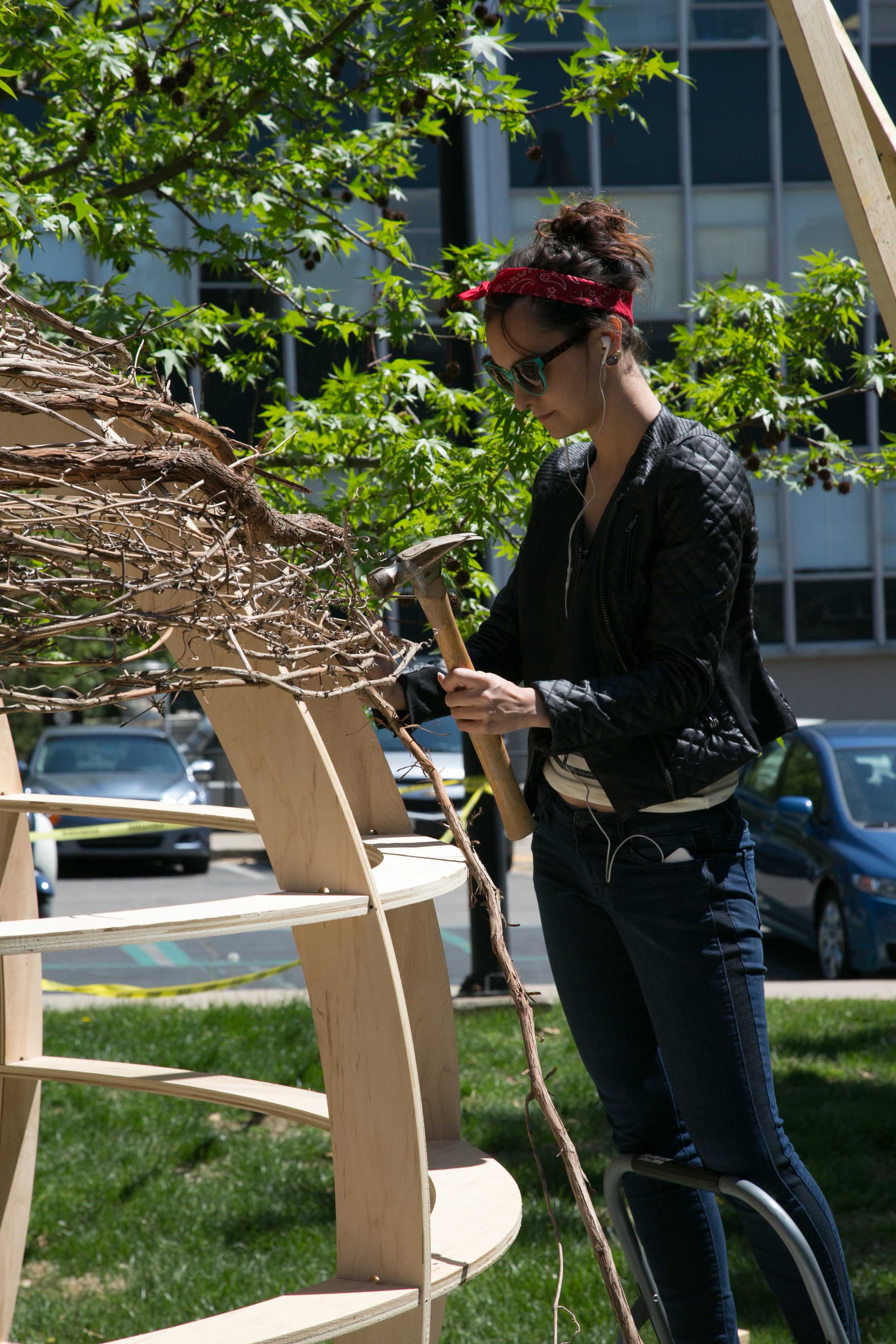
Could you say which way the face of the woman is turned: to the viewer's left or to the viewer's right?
to the viewer's left

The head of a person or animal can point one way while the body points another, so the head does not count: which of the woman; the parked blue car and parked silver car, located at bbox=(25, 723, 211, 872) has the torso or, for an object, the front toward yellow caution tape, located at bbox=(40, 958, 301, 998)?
the parked silver car

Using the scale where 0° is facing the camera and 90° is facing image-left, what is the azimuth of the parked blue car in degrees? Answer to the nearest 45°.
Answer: approximately 315°

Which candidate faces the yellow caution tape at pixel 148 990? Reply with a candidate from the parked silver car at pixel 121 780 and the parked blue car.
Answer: the parked silver car

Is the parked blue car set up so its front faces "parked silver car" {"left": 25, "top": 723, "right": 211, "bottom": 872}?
no

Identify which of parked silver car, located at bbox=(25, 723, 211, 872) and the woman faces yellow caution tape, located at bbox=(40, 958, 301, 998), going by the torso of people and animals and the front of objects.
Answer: the parked silver car

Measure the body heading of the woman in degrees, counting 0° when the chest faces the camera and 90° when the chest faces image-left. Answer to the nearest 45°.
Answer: approximately 45°

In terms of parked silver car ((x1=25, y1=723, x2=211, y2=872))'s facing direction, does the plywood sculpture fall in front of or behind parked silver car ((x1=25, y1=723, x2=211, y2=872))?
in front

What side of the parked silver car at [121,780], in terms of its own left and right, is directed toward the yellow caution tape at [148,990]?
front

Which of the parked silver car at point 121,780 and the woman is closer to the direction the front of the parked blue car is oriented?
the woman

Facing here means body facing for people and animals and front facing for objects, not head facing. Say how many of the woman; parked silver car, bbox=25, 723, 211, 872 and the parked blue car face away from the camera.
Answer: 0

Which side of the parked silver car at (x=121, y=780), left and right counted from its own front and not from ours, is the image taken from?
front

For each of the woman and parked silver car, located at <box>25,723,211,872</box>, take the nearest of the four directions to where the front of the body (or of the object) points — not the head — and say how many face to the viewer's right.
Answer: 0

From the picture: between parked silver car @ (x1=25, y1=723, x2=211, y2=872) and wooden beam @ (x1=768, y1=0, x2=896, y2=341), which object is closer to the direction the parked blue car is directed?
the wooden beam

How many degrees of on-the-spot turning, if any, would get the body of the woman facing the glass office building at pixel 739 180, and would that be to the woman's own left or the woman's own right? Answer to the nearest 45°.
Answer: approximately 135° to the woman's own right
